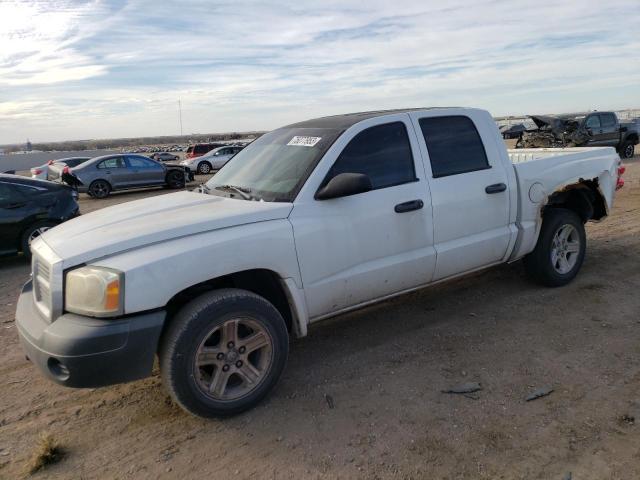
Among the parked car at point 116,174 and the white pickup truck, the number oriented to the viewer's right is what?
1

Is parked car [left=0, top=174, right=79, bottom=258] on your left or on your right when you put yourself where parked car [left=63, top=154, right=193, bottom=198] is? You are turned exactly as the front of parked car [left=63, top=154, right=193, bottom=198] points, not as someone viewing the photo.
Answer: on your right

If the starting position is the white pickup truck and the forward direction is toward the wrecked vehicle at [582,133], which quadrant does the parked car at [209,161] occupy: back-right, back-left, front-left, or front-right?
front-left

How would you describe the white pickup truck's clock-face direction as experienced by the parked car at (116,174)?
The white pickup truck is roughly at 3 o'clock from the parked car.

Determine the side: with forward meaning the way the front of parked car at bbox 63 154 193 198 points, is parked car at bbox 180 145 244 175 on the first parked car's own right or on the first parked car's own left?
on the first parked car's own left

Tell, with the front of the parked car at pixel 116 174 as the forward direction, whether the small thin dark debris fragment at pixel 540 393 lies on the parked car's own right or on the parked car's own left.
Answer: on the parked car's own right

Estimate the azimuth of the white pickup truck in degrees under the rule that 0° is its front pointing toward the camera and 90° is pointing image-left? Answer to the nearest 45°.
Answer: approximately 45°

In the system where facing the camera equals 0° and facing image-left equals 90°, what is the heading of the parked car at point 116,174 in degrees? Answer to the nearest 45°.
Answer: approximately 270°

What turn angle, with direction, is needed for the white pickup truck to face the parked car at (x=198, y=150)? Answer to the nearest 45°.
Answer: approximately 135° to its right

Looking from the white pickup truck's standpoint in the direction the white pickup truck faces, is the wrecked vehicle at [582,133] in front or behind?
behind
